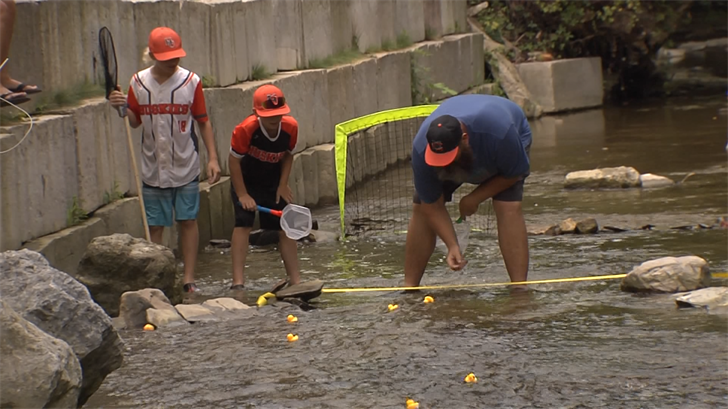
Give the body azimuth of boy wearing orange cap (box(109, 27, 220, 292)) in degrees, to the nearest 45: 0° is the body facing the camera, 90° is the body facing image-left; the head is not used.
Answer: approximately 0°

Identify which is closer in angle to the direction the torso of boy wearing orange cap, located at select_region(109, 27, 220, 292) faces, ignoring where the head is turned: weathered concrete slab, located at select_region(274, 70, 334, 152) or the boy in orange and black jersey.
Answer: the boy in orange and black jersey

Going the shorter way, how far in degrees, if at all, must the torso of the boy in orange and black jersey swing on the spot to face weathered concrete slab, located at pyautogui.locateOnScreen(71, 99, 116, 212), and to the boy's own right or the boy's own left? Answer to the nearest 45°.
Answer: approximately 90° to the boy's own right

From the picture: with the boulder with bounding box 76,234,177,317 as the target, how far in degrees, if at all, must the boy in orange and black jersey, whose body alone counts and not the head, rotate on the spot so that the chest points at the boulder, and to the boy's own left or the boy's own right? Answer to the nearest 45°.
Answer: approximately 45° to the boy's own right

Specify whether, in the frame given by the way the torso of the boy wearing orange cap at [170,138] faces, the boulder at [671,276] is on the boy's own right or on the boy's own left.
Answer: on the boy's own left

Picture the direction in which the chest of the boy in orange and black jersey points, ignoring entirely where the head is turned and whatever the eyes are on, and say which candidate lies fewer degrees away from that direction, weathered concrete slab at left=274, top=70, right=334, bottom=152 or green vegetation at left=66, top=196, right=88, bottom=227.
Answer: the green vegetation

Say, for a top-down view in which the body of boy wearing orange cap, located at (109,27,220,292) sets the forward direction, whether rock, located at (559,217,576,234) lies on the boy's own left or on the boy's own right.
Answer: on the boy's own left

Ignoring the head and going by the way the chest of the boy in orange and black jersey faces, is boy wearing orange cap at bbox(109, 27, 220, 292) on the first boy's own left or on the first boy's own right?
on the first boy's own right

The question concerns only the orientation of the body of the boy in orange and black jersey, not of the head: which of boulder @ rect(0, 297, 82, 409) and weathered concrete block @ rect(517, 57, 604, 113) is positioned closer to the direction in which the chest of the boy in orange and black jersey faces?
the boulder

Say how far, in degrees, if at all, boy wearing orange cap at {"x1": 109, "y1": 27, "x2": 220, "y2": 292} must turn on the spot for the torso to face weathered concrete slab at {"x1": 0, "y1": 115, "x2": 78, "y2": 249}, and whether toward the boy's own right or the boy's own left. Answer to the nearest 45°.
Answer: approximately 45° to the boy's own right

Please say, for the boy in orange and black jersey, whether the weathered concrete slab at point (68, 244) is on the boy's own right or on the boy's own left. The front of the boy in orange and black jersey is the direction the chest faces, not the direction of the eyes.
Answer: on the boy's own right

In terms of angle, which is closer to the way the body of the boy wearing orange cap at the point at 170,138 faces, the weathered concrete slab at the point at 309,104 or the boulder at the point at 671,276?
the boulder
